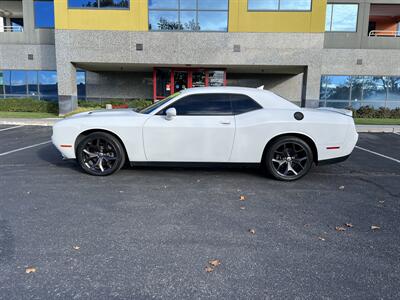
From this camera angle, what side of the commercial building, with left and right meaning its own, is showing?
front

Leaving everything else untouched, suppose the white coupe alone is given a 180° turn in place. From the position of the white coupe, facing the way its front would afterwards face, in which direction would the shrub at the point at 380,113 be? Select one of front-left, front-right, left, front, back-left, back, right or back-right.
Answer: front-left

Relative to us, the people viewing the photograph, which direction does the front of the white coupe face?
facing to the left of the viewer

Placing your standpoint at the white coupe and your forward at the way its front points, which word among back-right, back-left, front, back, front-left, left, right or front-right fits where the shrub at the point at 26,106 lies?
front-right

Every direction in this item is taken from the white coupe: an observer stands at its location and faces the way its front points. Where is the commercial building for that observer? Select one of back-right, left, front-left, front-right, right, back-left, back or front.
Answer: right

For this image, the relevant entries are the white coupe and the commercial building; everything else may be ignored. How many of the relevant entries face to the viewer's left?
1

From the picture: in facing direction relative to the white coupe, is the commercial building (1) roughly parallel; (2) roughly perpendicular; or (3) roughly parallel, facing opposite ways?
roughly perpendicular

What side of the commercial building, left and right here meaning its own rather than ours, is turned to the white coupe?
front

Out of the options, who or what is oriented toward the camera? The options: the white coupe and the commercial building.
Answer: the commercial building

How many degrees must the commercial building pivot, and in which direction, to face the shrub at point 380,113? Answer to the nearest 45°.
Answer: approximately 90° to its left

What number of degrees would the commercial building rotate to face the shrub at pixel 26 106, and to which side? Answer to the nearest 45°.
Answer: approximately 90° to its right

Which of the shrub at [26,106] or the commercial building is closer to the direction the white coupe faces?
the shrub
